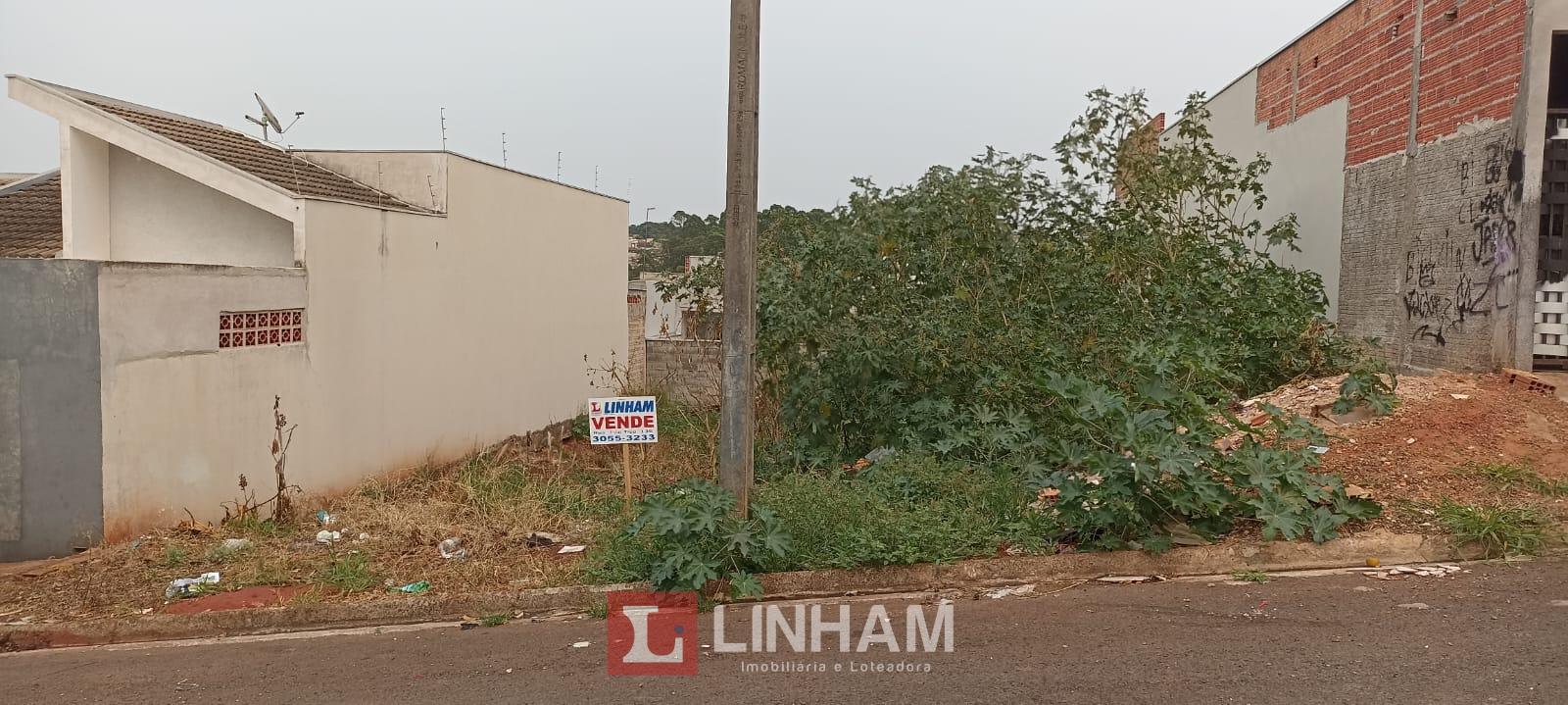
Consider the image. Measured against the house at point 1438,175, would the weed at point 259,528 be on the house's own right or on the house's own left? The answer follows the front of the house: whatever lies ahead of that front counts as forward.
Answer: on the house's own right

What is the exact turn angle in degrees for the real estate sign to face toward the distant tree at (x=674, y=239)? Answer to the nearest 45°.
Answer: approximately 180°

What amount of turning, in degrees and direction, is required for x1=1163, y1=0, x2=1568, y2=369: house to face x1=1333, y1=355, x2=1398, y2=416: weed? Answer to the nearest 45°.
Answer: approximately 45° to its right

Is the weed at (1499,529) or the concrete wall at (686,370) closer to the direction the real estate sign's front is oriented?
the weed

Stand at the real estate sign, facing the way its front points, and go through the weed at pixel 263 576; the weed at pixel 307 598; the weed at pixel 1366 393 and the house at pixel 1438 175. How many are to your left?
2

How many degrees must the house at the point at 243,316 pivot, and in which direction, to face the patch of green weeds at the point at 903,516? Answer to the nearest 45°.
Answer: approximately 90° to its left

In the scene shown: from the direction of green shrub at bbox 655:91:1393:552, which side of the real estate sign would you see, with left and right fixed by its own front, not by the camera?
left

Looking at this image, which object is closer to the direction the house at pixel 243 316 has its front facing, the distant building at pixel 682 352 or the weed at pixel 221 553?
the weed

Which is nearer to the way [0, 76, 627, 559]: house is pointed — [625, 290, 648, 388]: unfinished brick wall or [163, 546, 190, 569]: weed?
the weed

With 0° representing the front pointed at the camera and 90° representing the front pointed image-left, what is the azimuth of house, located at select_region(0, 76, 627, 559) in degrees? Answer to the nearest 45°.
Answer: approximately 45°

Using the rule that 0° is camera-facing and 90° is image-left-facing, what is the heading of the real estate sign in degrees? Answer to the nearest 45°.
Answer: approximately 0°

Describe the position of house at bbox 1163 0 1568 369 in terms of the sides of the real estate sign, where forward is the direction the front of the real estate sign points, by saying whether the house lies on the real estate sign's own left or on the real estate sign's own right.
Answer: on the real estate sign's own left
